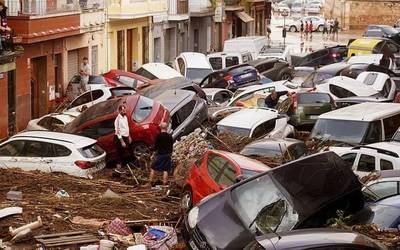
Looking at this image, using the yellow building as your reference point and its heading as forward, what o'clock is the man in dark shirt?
The man in dark shirt is roughly at 1 o'clock from the yellow building.

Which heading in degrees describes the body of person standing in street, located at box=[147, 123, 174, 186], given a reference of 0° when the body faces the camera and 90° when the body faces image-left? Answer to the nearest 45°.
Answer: approximately 180°

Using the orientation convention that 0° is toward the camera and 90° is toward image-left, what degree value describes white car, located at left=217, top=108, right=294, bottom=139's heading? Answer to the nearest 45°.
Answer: approximately 45°

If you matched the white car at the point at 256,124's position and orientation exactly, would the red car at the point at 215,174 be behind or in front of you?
in front

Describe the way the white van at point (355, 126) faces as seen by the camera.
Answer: facing the viewer and to the left of the viewer

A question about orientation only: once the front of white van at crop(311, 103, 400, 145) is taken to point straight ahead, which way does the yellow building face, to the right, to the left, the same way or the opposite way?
to the left

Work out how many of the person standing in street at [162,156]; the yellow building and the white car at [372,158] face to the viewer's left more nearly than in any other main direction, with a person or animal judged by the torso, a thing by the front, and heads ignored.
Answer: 1

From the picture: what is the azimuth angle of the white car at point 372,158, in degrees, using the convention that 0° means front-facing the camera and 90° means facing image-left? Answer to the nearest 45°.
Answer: approximately 90°

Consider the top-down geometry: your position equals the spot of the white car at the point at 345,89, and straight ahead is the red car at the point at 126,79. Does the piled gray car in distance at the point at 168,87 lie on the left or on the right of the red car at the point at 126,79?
left

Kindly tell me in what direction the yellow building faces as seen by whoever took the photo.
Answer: facing the viewer and to the right of the viewer

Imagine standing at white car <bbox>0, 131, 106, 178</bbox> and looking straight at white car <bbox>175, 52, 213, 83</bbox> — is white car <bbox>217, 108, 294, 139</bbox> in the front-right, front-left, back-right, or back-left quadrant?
front-right

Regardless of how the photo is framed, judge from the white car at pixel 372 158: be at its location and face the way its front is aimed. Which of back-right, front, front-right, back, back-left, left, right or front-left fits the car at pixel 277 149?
front

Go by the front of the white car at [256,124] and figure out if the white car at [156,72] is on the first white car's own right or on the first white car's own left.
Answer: on the first white car's own right

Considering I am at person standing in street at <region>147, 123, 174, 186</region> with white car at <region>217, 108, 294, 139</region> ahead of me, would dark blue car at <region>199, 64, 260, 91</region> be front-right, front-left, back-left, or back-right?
front-left

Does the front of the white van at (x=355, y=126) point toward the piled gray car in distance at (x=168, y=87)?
no

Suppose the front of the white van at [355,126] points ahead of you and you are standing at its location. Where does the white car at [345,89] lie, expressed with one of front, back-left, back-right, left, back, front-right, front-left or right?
back-right

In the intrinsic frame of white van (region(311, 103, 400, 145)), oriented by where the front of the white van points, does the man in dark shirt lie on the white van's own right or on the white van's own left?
on the white van's own right

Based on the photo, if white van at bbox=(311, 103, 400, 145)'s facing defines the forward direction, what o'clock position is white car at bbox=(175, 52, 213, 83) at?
The white car is roughly at 4 o'clock from the white van.
